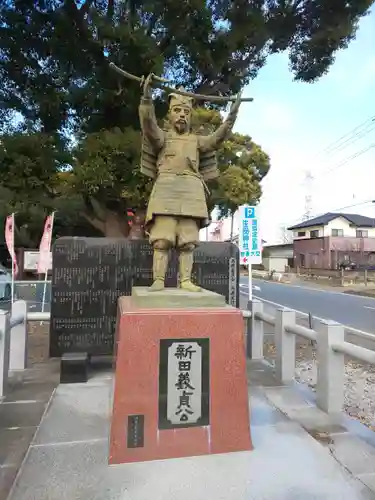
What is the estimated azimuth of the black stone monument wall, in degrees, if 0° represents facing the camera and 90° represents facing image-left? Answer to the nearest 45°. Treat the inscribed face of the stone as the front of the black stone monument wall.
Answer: approximately 0°

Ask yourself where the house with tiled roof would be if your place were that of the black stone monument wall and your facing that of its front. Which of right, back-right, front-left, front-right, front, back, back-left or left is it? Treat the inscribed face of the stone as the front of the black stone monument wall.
back-left

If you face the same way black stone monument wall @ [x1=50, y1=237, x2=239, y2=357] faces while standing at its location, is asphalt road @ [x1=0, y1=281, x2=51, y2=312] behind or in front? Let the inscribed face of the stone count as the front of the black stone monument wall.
behind

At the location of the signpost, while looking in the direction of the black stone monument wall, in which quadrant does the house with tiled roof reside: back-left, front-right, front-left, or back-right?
back-right

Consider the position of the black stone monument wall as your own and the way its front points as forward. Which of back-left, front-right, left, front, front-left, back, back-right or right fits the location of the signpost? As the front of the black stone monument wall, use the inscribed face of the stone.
back-left

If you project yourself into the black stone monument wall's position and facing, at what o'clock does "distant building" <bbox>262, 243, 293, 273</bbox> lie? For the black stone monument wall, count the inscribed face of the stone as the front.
The distant building is roughly at 7 o'clock from the black stone monument wall.
